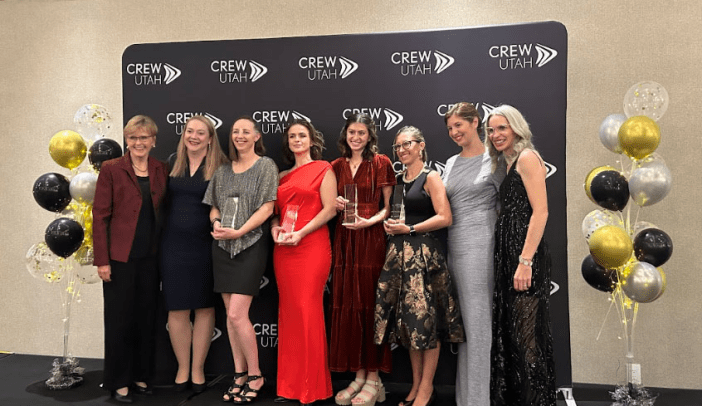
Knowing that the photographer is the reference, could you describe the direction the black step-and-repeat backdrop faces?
facing the viewer

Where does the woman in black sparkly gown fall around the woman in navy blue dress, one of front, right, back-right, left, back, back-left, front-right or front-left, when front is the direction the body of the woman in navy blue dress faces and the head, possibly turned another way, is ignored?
front-left

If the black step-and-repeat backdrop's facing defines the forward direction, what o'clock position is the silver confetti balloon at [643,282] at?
The silver confetti balloon is roughly at 10 o'clock from the black step-and-repeat backdrop.

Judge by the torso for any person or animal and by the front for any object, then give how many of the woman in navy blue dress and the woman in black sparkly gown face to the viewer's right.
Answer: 0

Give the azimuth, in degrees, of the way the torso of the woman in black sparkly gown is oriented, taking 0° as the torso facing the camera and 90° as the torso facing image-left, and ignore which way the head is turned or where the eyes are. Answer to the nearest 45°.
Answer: approximately 45°

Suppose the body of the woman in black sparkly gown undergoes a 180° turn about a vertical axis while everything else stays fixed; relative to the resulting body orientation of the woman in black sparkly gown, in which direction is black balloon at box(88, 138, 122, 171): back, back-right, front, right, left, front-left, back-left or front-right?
back-left

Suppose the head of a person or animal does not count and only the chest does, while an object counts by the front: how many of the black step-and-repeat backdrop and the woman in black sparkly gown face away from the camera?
0

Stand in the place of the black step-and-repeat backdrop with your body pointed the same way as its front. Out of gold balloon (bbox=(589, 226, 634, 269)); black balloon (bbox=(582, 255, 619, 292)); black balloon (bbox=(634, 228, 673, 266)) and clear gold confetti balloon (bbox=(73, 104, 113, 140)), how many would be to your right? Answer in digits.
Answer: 1

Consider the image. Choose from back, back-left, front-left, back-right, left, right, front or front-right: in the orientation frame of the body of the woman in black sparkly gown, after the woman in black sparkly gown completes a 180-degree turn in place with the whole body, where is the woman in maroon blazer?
back-left

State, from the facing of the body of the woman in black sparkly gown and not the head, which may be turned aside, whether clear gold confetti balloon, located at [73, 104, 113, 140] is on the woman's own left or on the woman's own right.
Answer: on the woman's own right

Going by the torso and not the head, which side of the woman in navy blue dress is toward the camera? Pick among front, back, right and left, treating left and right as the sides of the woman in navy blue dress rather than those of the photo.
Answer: front
